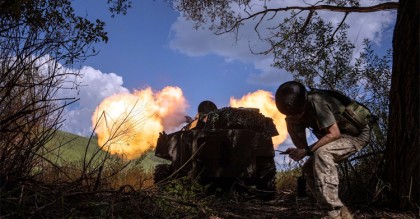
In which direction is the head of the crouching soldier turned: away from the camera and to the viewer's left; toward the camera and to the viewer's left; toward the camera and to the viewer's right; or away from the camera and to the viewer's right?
toward the camera and to the viewer's left

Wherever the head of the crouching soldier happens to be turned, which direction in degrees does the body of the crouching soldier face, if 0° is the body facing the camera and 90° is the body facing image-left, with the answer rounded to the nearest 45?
approximately 45°
